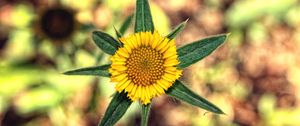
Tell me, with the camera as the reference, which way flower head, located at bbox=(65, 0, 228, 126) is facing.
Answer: facing the viewer
